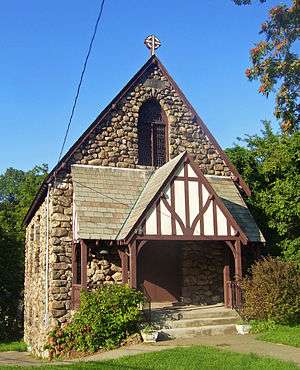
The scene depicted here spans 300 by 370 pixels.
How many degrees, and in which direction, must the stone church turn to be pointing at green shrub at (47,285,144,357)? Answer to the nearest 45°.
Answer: approximately 45° to its right

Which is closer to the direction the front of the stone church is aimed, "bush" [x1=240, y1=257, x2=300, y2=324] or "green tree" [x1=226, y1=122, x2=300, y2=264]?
the bush

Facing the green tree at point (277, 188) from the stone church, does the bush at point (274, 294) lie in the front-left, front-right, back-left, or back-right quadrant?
front-right

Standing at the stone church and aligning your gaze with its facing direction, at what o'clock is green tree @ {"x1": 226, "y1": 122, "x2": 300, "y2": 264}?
The green tree is roughly at 10 o'clock from the stone church.

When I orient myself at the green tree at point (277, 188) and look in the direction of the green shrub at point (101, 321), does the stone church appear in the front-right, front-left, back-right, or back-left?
front-right
